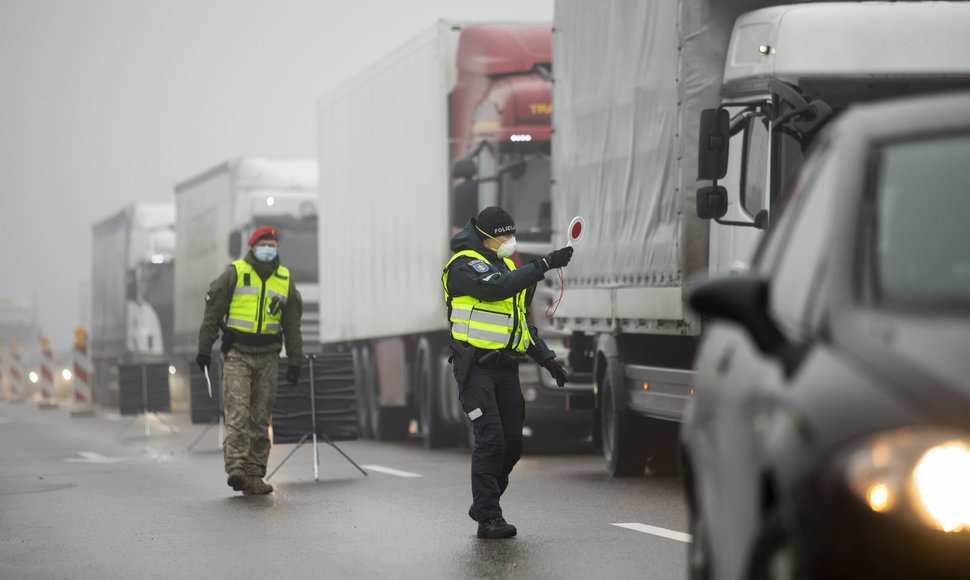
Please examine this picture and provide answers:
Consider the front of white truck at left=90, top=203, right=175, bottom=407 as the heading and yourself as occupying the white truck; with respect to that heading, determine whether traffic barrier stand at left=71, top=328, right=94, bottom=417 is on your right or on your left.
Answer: on your right

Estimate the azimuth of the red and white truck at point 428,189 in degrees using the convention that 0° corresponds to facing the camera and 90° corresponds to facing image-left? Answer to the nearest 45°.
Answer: approximately 315°

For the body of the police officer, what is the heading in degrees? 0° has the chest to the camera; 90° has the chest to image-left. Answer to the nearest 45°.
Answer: approximately 315°

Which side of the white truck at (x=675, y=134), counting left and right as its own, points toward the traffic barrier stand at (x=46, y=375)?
back

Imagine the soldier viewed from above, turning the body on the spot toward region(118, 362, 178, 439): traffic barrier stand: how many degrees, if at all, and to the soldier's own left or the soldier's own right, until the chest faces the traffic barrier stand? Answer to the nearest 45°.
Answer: approximately 180°

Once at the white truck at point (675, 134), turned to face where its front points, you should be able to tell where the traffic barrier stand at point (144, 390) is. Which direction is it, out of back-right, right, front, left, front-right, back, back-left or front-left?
back

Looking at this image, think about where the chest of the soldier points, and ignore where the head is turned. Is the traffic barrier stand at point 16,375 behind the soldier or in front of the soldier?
behind
